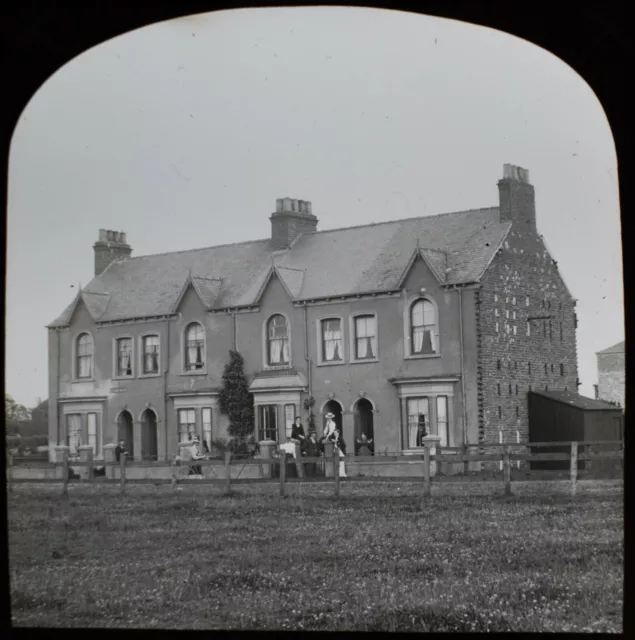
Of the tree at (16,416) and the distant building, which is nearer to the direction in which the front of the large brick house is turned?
the tree

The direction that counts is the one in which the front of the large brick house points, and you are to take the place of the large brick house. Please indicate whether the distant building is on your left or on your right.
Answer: on your left

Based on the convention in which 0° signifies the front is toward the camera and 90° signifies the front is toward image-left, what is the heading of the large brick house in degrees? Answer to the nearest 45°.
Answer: approximately 45°
